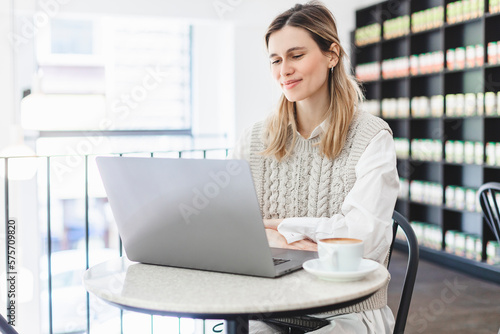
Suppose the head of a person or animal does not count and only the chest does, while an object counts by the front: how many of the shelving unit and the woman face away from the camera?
0

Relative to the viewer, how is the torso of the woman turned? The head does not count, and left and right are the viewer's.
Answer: facing the viewer and to the left of the viewer

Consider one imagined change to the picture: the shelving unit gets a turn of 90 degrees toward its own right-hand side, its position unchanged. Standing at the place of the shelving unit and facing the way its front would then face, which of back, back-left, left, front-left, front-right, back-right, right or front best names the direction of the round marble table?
back-left

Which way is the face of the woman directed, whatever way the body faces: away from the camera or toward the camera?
toward the camera

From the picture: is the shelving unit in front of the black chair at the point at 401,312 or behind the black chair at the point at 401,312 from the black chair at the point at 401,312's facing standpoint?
behind

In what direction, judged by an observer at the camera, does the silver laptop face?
facing away from the viewer and to the right of the viewer

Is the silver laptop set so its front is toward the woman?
yes

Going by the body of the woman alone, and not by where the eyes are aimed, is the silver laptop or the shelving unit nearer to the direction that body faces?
the silver laptop

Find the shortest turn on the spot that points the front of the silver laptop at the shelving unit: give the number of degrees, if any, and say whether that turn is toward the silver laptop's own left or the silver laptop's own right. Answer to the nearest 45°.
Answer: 0° — it already faces it

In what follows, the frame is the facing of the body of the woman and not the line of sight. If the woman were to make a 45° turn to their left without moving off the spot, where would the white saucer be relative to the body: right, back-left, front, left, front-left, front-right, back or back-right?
front

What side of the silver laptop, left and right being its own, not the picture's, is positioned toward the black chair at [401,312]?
front

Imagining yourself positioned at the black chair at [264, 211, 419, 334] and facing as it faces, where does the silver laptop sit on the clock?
The silver laptop is roughly at 12 o'clock from the black chair.

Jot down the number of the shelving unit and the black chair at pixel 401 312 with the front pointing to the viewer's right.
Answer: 0

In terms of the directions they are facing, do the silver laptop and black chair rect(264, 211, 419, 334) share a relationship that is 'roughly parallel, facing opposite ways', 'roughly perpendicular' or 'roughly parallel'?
roughly parallel, facing opposite ways

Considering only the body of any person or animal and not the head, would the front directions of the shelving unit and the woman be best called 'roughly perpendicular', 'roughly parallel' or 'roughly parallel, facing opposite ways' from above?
roughly parallel

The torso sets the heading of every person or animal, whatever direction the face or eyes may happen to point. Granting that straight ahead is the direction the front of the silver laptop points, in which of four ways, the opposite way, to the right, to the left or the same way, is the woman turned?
the opposite way

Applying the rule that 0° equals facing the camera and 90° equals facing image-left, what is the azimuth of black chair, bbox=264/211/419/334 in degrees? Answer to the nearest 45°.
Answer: approximately 45°

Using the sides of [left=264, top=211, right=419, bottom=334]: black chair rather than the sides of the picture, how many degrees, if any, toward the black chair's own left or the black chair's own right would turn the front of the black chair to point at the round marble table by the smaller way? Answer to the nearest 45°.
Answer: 0° — it already faces it
